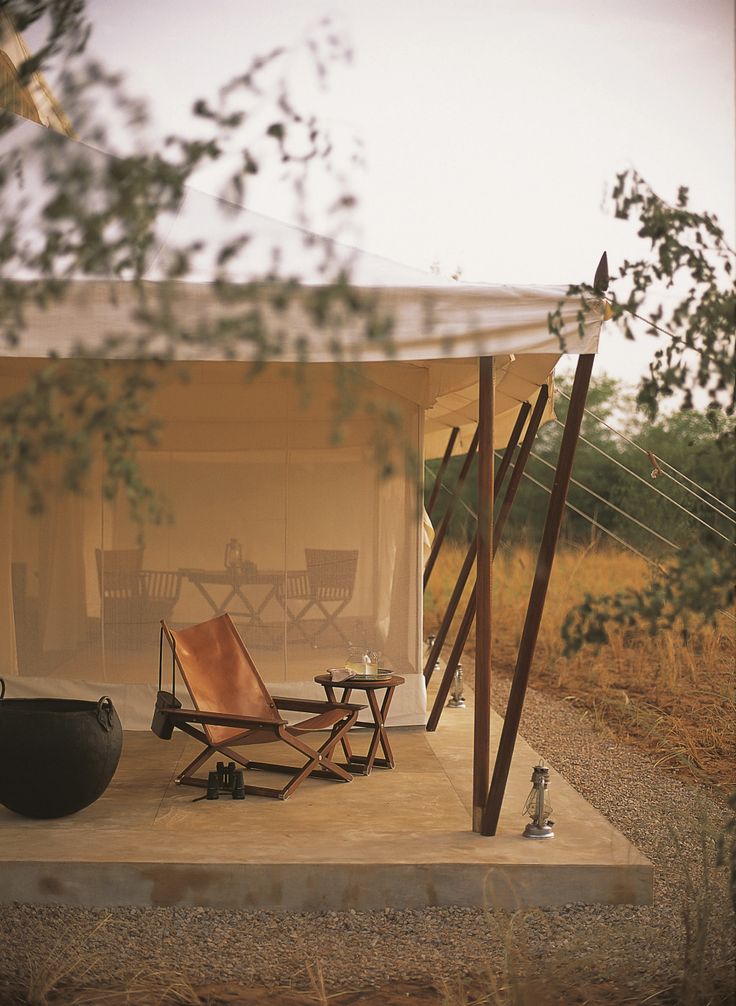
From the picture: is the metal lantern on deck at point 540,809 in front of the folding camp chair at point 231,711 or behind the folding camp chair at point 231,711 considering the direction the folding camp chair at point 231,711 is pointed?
in front

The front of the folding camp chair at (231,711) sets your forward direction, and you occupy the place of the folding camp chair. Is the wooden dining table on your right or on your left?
on your left

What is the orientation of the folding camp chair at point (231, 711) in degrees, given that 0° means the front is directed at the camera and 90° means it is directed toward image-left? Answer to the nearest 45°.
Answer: approximately 315°

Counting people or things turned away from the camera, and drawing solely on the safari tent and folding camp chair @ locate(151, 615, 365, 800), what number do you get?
0

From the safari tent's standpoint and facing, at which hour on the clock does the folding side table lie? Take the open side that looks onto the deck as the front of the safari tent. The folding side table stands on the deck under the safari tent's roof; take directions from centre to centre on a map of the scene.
The folding side table is roughly at 11 o'clock from the safari tent.

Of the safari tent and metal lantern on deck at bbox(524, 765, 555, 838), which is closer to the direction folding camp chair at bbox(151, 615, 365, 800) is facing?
the metal lantern on deck
